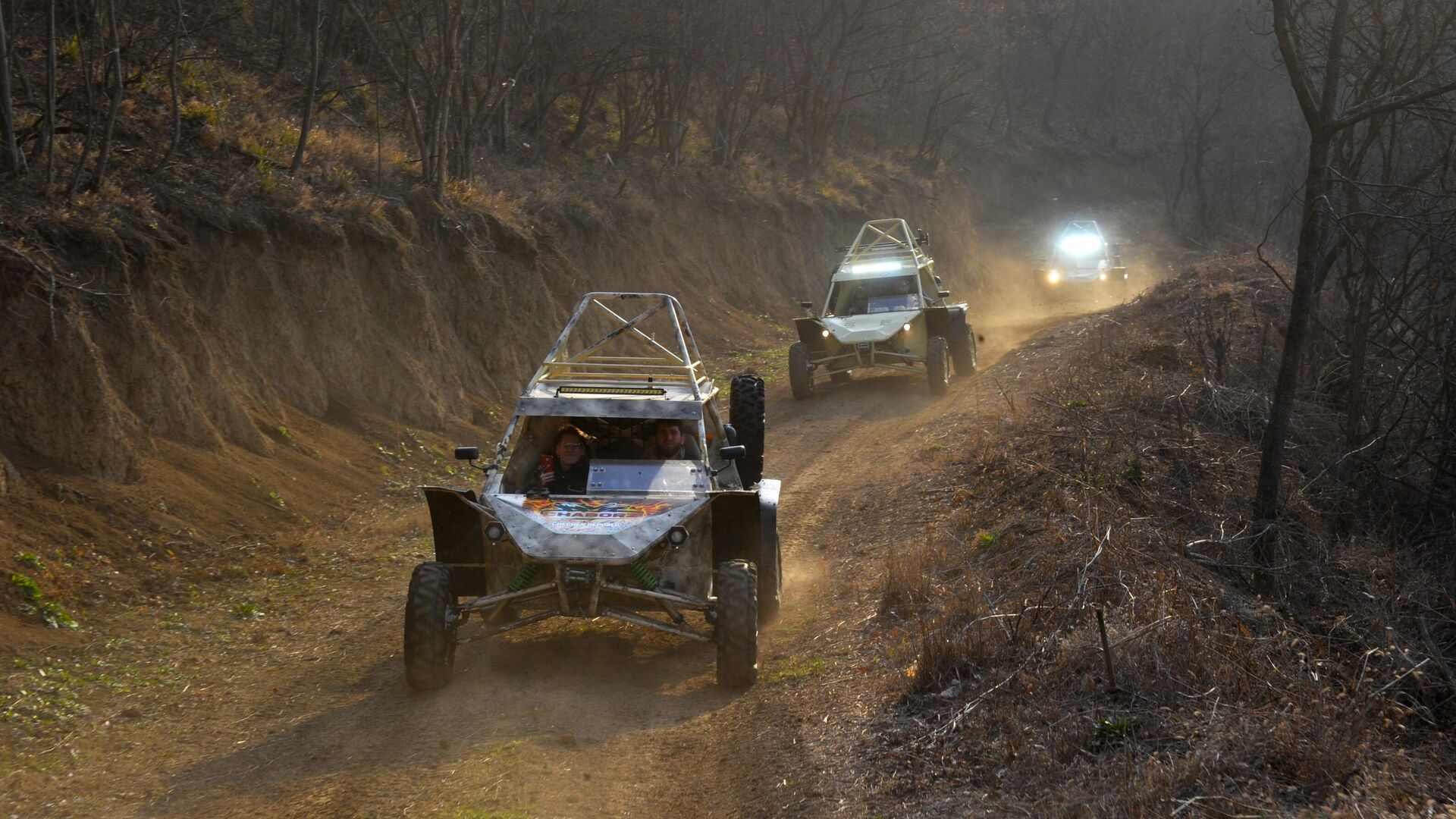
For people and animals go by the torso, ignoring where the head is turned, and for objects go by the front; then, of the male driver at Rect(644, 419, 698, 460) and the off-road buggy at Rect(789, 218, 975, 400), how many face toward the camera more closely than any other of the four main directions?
2

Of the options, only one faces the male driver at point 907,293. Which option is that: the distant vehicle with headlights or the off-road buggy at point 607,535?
the distant vehicle with headlights

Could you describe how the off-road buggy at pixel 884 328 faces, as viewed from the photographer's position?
facing the viewer

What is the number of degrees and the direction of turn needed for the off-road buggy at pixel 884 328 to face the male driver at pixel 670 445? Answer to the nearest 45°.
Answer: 0° — it already faces them

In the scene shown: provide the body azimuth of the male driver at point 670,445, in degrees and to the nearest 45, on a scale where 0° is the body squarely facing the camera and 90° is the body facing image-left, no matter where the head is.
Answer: approximately 0°

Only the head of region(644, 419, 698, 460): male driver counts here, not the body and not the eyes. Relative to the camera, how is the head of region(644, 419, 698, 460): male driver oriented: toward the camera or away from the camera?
toward the camera

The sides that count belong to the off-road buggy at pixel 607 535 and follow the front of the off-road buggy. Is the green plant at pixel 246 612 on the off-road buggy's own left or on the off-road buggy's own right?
on the off-road buggy's own right

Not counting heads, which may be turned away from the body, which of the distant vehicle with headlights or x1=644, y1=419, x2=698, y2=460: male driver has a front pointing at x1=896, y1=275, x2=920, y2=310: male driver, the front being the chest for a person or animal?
the distant vehicle with headlights

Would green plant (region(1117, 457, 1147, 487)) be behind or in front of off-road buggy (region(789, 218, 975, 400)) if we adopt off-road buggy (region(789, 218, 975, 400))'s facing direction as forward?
in front

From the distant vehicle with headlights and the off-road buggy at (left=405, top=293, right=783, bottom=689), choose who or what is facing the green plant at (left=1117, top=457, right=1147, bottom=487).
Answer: the distant vehicle with headlights

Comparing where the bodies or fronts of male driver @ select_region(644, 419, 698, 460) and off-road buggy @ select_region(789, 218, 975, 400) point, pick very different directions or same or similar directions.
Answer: same or similar directions

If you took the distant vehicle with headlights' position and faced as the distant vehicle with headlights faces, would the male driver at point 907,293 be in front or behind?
in front

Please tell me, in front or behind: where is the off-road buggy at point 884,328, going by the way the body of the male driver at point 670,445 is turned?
behind

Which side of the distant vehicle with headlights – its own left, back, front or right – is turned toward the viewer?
front

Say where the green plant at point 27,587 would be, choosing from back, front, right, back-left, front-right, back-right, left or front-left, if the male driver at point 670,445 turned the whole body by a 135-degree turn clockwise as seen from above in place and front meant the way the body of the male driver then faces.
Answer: front-left

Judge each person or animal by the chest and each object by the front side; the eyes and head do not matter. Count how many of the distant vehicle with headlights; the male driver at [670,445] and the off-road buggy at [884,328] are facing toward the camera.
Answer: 3

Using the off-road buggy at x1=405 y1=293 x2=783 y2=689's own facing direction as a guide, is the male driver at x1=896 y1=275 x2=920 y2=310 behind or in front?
behind

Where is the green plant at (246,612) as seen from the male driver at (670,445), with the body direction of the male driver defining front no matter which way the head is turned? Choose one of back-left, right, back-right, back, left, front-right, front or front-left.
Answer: right

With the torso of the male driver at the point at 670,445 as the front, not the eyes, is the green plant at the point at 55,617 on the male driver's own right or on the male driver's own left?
on the male driver's own right

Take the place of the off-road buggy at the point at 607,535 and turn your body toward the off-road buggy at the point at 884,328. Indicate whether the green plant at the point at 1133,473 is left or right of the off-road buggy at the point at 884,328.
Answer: right

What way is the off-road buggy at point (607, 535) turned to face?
toward the camera
